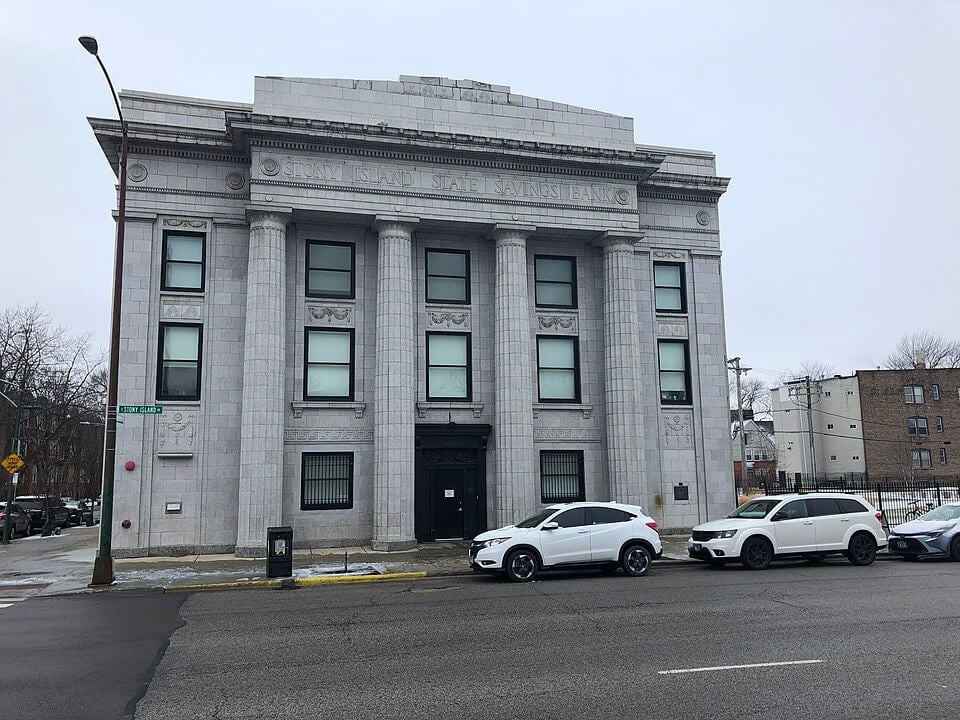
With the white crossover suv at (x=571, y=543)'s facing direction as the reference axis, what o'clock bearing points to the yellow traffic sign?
The yellow traffic sign is roughly at 1 o'clock from the white crossover suv.

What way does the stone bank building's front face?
toward the camera

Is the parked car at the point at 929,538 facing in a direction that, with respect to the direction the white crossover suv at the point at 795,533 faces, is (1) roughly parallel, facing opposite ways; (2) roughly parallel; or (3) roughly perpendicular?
roughly parallel

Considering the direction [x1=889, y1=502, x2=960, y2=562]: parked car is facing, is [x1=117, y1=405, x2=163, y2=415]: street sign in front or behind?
in front

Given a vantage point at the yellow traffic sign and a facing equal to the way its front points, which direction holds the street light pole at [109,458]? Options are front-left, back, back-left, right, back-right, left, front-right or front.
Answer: front

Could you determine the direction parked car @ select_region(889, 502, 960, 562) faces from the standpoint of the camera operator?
facing the viewer and to the left of the viewer

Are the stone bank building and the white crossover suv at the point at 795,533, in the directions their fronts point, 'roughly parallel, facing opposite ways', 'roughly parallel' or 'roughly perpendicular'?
roughly perpendicular

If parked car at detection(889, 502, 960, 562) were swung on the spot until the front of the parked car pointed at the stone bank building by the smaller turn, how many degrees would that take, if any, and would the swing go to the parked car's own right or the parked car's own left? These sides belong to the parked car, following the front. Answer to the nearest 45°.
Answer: approximately 45° to the parked car's own right

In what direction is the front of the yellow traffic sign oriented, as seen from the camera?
facing the viewer

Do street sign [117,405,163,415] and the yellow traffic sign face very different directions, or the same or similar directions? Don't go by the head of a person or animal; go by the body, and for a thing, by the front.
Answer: same or similar directions

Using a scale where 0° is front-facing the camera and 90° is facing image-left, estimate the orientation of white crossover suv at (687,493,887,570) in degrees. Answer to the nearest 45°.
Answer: approximately 45°

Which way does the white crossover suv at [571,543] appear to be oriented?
to the viewer's left
